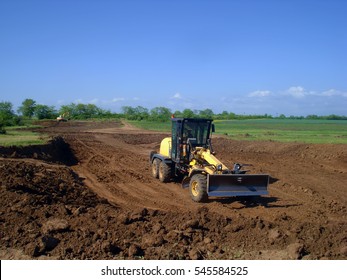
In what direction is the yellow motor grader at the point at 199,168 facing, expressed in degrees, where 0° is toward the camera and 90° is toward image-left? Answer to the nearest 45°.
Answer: approximately 315°
